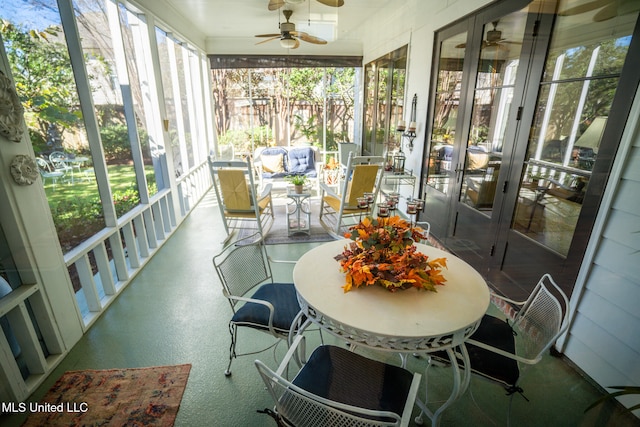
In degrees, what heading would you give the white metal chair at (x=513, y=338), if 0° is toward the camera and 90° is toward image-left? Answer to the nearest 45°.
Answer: approximately 90°

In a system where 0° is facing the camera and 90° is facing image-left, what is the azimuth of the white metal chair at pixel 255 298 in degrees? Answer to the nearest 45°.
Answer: approximately 315°

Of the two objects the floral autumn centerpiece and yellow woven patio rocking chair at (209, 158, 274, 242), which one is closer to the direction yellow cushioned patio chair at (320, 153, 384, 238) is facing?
the yellow woven patio rocking chair

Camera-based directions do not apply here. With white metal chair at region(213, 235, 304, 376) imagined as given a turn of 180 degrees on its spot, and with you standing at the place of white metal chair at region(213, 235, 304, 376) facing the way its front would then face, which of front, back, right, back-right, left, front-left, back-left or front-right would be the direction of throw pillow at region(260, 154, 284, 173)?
front-right

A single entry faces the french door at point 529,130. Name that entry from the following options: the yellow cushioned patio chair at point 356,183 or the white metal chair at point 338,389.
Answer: the white metal chair

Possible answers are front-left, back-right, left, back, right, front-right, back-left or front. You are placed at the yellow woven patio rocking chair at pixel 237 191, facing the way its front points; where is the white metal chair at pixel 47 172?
back

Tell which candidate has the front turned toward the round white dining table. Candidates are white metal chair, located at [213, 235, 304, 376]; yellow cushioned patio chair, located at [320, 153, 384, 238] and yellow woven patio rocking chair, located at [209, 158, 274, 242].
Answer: the white metal chair
